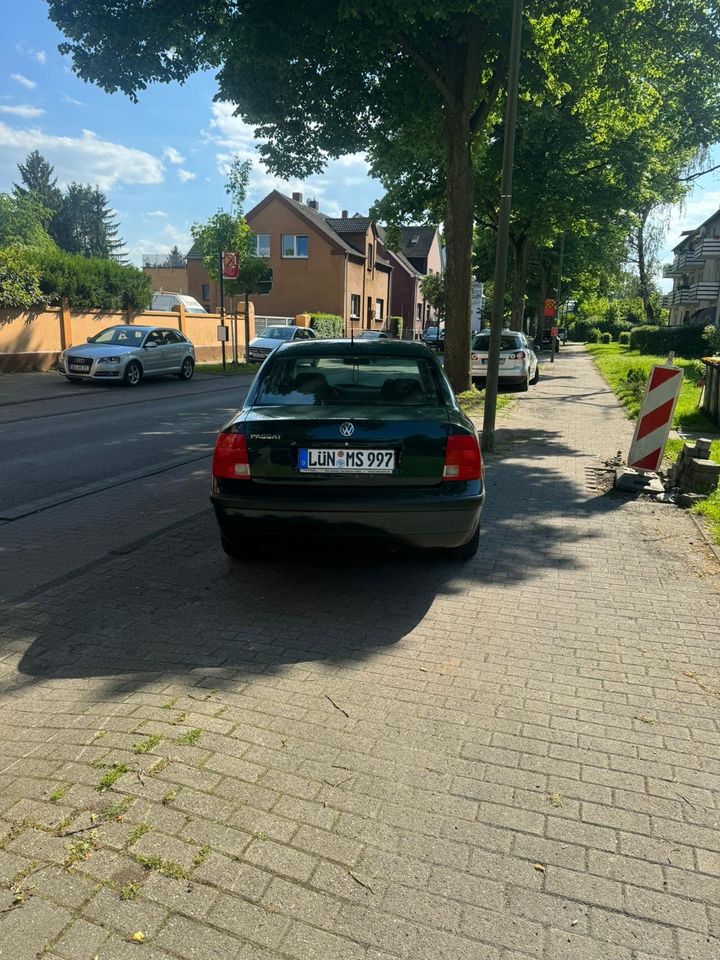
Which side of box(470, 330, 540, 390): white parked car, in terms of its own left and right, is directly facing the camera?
back

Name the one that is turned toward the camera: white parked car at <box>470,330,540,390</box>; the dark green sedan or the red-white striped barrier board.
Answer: the red-white striped barrier board

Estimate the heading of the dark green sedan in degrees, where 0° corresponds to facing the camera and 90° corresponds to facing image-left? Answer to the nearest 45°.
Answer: approximately 180°

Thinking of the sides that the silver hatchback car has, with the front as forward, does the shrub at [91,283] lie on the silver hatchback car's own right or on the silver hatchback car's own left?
on the silver hatchback car's own right

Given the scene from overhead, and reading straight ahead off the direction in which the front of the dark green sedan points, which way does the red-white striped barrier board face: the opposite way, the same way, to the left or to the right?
the opposite way

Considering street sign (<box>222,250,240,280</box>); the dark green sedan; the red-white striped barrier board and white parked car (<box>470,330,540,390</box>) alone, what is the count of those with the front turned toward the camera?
2

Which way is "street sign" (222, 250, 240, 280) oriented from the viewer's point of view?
toward the camera

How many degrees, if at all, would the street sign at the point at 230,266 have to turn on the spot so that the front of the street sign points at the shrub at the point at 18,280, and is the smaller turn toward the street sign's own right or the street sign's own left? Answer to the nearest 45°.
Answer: approximately 90° to the street sign's own right

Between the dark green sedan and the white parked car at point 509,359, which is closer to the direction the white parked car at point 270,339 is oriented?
the dark green sedan

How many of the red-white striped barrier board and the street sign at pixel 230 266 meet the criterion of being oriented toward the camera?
2

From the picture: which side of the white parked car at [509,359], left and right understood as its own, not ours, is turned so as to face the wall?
left

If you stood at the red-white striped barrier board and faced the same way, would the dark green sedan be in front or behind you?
in front

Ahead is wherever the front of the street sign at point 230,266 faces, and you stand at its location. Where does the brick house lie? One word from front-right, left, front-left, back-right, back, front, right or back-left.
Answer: back

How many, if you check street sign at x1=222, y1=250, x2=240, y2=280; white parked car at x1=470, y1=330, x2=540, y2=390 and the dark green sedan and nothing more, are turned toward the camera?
1

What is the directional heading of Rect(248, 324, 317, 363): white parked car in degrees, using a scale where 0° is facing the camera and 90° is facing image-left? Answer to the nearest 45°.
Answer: approximately 45°

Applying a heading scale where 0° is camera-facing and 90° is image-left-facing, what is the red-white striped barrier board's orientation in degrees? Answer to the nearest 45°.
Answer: approximately 0°
